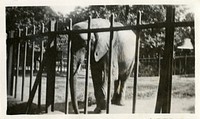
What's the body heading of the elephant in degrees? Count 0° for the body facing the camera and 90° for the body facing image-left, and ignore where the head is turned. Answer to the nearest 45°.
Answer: approximately 45°
